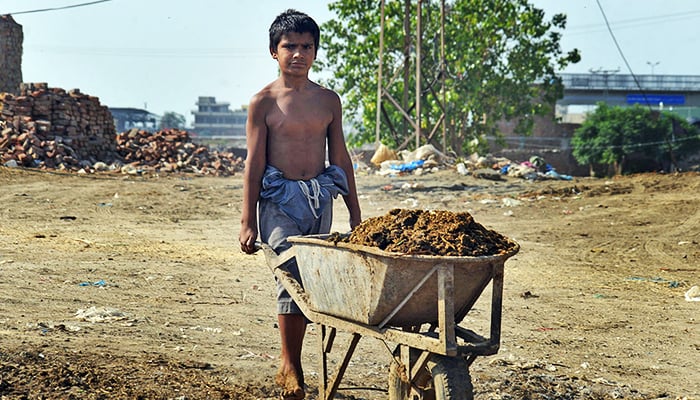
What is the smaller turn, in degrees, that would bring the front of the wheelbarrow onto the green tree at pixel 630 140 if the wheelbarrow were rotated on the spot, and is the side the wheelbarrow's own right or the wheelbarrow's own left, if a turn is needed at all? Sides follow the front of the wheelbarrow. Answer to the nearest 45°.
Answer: approximately 135° to the wheelbarrow's own left

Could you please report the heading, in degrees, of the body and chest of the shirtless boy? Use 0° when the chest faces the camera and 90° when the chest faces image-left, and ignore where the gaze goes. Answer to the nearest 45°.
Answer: approximately 0°

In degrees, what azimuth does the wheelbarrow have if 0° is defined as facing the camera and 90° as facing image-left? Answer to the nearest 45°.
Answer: approximately 315°

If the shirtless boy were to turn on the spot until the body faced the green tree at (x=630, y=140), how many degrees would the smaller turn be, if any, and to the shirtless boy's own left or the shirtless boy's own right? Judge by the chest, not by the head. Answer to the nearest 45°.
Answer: approximately 135° to the shirtless boy's own left

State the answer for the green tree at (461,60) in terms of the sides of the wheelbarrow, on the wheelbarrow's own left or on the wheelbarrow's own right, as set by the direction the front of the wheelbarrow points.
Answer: on the wheelbarrow's own left

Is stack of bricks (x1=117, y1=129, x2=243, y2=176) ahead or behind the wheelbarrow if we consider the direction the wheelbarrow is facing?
behind

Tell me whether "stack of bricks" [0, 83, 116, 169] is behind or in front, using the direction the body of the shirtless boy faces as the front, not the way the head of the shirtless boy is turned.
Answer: behind
